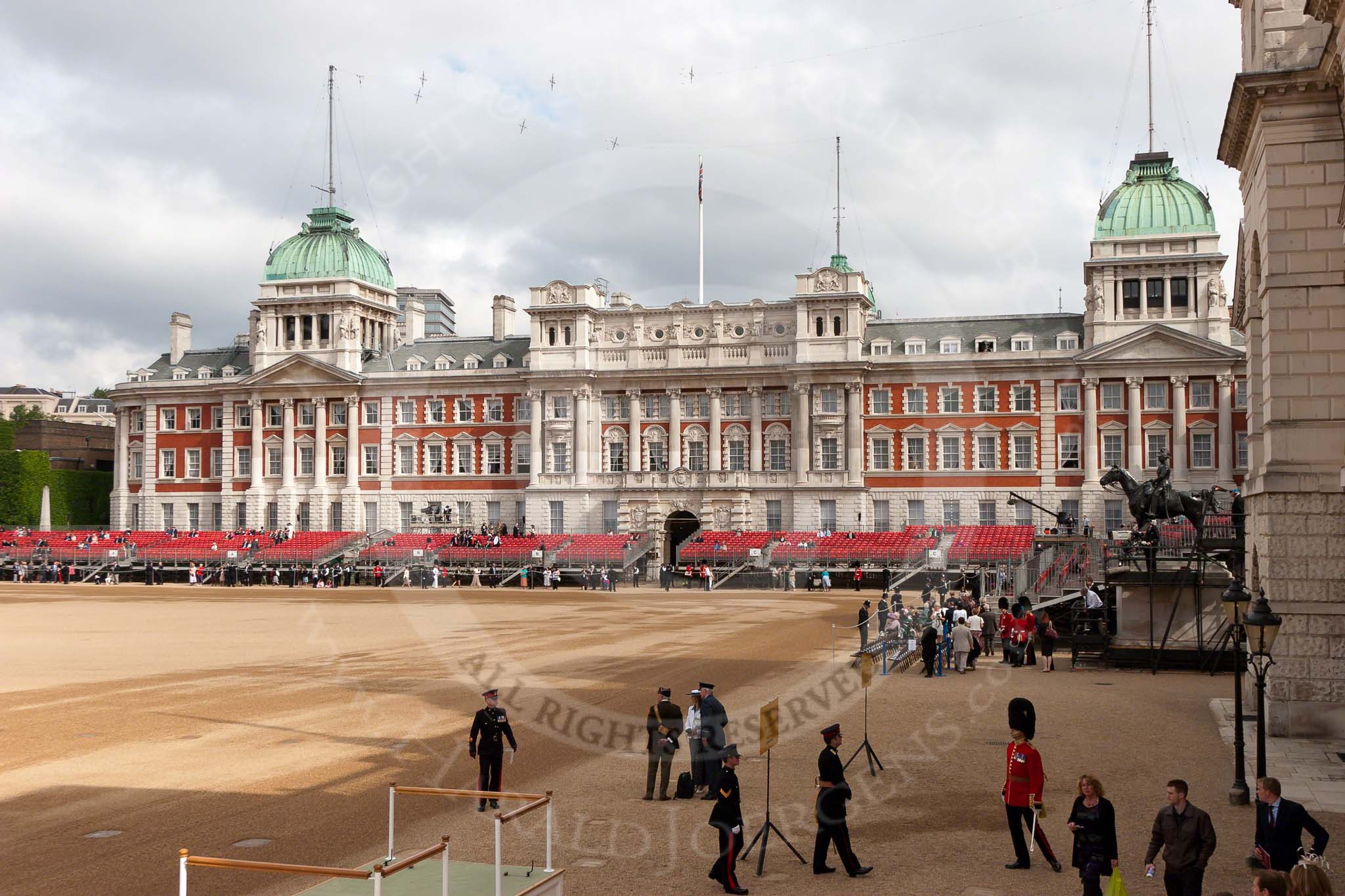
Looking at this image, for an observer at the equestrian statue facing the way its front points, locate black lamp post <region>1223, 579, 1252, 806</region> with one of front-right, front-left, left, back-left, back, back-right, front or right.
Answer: left

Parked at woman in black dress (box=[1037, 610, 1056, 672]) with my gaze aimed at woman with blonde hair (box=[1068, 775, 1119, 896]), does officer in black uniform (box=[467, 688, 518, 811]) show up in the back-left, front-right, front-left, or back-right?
front-right

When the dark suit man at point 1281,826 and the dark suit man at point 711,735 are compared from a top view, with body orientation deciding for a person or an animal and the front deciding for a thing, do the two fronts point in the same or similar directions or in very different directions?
same or similar directions

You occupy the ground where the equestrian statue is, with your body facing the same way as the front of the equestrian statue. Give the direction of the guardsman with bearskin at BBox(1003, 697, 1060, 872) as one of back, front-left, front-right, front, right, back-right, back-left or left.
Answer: left

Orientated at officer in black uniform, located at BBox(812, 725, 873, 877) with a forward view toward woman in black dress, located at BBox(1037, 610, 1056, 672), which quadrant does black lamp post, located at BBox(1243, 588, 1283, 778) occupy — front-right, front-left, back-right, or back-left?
front-right

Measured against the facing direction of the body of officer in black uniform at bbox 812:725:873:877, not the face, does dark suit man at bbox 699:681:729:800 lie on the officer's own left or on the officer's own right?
on the officer's own left

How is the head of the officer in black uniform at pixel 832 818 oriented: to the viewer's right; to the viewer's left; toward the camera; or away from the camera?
to the viewer's right

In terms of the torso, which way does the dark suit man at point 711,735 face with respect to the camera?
to the viewer's left

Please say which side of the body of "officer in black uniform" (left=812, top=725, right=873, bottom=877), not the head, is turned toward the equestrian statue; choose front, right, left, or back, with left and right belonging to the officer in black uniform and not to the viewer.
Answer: left

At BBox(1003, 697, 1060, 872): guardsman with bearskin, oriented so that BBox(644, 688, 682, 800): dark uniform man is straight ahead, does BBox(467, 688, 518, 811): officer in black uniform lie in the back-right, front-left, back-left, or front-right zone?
front-left

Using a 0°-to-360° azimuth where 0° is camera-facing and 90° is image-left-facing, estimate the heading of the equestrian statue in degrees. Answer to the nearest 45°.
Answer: approximately 90°
